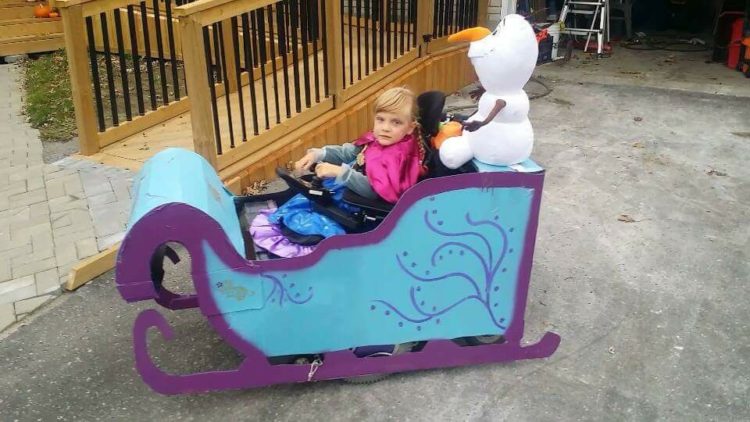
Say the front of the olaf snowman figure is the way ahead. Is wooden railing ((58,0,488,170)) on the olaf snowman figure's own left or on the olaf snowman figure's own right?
on the olaf snowman figure's own right

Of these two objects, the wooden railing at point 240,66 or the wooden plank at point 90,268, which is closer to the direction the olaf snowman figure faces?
the wooden plank

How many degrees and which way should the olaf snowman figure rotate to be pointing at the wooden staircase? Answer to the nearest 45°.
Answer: approximately 45° to its right

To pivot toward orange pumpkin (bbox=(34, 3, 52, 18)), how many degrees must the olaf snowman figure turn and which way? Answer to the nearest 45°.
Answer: approximately 45° to its right

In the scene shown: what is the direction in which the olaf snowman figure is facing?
to the viewer's left

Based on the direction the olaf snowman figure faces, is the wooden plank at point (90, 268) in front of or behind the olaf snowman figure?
in front

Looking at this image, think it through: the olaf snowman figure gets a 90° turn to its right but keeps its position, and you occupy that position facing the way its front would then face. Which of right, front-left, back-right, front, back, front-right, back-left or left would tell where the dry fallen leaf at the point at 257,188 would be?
front-left

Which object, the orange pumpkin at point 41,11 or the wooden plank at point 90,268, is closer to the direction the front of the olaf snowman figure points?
the wooden plank
